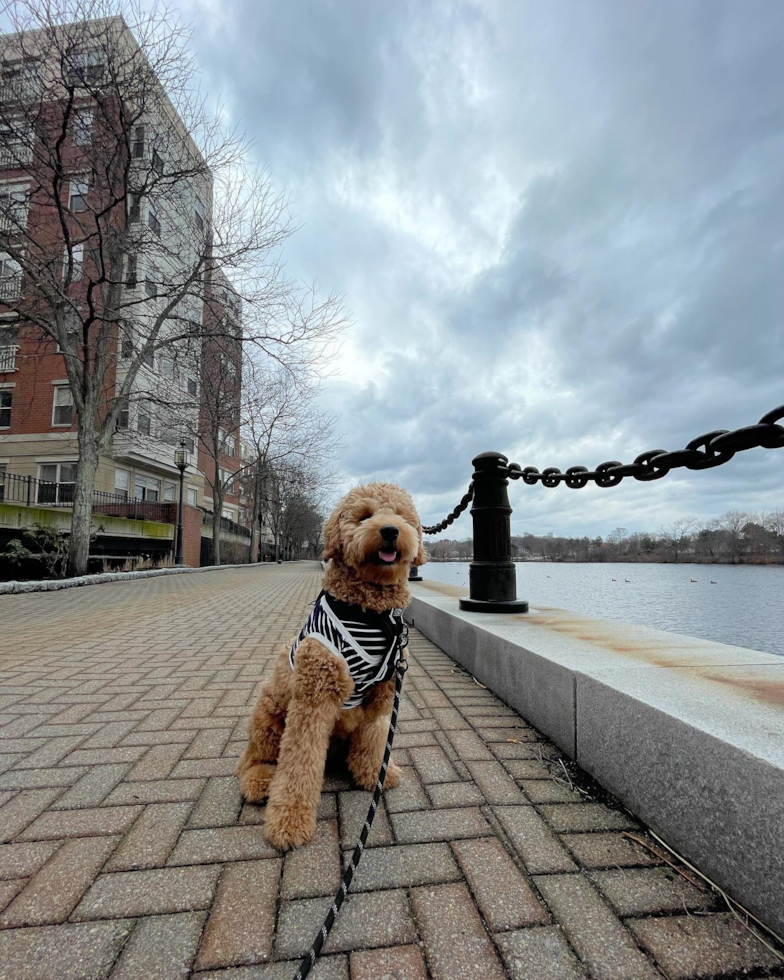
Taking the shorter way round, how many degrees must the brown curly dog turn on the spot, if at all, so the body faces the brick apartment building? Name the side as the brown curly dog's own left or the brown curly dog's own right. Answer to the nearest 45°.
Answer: approximately 180°

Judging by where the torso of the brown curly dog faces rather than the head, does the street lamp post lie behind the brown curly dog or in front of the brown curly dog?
behind

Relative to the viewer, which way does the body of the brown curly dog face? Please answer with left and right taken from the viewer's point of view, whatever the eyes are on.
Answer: facing the viewer and to the right of the viewer

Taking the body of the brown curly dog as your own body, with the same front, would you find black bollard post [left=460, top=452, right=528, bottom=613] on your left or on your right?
on your left
